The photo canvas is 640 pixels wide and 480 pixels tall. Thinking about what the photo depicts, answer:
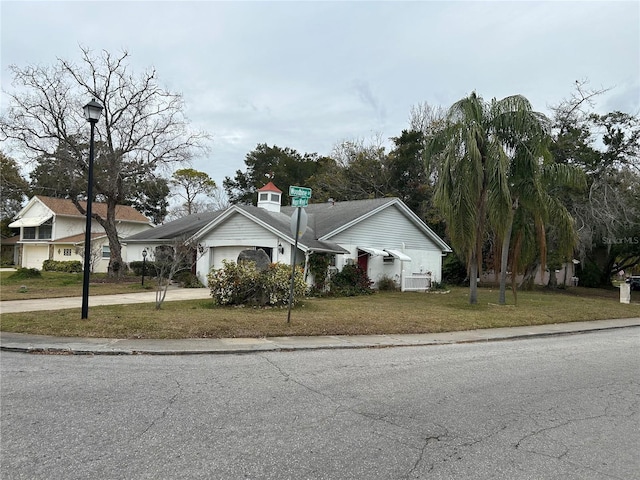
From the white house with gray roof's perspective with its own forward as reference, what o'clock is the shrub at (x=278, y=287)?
The shrub is roughly at 11 o'clock from the white house with gray roof.

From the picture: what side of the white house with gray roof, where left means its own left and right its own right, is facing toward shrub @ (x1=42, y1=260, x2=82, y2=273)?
right

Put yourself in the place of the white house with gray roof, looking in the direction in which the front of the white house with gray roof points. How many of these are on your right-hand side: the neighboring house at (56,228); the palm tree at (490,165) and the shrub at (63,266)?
2

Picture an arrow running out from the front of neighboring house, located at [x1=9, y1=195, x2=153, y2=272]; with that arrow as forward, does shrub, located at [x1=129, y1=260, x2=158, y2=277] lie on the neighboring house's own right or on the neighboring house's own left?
on the neighboring house's own left

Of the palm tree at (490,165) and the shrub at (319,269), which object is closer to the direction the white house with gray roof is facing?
the shrub

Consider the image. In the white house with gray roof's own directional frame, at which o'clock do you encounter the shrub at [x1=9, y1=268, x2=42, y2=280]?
The shrub is roughly at 2 o'clock from the white house with gray roof.

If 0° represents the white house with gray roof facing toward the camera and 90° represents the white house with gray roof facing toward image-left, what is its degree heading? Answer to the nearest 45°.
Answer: approximately 45°
